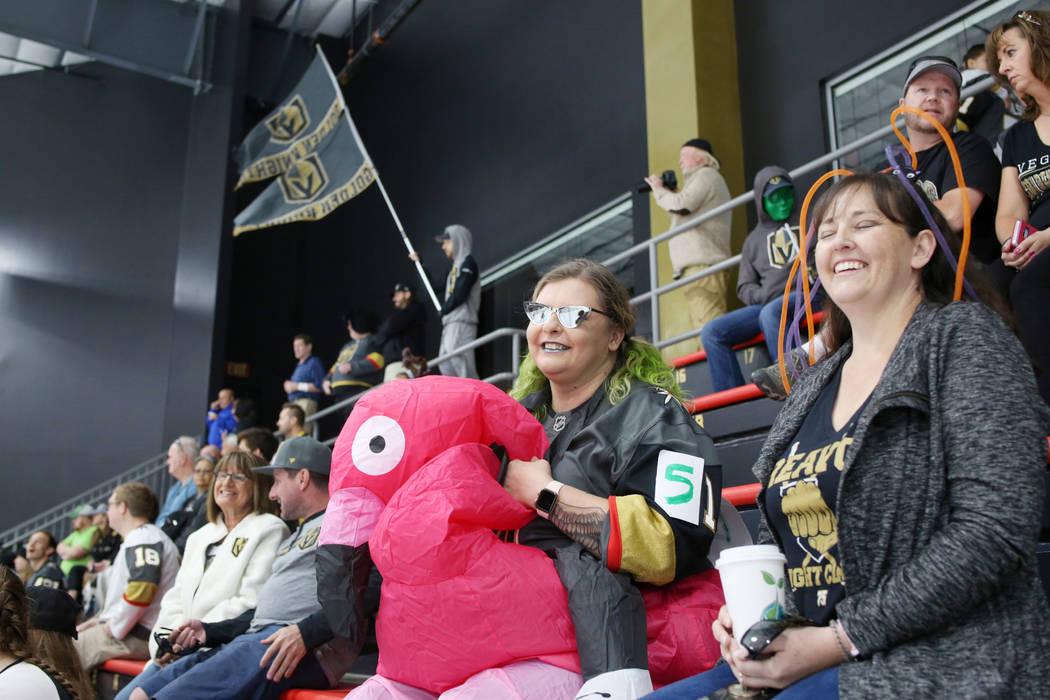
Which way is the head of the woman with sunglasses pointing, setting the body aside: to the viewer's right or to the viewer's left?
to the viewer's left

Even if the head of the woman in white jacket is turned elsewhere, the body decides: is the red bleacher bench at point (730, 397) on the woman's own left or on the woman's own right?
on the woman's own left

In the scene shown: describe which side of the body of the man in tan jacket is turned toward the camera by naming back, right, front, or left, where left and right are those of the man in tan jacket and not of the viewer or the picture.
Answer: left

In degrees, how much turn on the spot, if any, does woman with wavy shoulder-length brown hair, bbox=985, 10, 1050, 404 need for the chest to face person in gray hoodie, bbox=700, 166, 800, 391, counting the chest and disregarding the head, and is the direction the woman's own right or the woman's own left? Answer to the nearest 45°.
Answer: approximately 90° to the woman's own right

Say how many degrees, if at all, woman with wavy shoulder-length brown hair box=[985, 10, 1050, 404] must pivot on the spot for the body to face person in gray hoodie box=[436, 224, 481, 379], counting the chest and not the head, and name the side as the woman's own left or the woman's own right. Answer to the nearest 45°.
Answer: approximately 90° to the woman's own right

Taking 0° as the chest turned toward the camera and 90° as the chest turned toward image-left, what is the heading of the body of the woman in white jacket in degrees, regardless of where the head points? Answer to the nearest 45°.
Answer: approximately 45°

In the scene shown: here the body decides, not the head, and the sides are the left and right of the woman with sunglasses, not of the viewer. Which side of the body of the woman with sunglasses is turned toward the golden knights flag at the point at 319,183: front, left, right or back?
right

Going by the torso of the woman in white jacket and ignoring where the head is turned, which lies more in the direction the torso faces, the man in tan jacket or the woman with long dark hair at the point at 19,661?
the woman with long dark hair

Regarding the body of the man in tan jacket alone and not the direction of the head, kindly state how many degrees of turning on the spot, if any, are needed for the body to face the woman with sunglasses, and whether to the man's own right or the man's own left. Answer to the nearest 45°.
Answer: approximately 90° to the man's own left

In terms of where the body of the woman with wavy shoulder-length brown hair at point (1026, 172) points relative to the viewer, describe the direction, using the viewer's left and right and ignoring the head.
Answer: facing the viewer and to the left of the viewer

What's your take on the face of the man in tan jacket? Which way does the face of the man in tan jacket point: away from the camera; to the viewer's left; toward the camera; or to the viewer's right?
to the viewer's left

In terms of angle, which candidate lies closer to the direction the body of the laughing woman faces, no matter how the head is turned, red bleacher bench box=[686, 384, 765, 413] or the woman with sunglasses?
the woman with sunglasses

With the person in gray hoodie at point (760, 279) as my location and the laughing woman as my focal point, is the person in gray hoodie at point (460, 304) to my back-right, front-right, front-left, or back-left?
back-right

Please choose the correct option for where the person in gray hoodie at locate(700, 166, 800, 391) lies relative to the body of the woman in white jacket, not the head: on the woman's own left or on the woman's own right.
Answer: on the woman's own left
